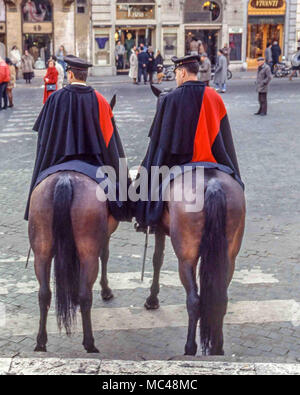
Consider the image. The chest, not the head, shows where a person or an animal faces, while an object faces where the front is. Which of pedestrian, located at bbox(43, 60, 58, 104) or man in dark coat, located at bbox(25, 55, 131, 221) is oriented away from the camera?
the man in dark coat

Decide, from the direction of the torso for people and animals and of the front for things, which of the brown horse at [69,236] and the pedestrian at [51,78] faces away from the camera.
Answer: the brown horse

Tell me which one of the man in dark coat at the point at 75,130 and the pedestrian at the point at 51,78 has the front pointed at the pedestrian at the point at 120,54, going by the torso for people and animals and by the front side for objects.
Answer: the man in dark coat

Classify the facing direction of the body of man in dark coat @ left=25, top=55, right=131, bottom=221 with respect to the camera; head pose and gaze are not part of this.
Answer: away from the camera

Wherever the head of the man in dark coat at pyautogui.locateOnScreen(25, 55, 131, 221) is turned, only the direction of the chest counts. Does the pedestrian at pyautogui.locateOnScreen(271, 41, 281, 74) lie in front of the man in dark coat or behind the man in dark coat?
in front

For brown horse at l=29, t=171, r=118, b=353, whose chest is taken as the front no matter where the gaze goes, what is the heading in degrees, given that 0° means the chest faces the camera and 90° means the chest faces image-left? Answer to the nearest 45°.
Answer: approximately 180°

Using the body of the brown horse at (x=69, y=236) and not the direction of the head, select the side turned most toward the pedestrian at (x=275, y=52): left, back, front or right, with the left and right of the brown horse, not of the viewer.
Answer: front

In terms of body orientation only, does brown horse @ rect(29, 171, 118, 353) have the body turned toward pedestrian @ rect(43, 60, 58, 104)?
yes

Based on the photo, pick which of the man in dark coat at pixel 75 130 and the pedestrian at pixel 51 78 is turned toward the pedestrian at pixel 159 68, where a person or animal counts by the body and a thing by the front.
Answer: the man in dark coat

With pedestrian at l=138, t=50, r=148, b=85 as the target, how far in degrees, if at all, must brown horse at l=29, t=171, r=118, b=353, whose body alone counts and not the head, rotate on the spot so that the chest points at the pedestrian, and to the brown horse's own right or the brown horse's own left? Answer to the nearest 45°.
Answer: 0° — it already faces them
